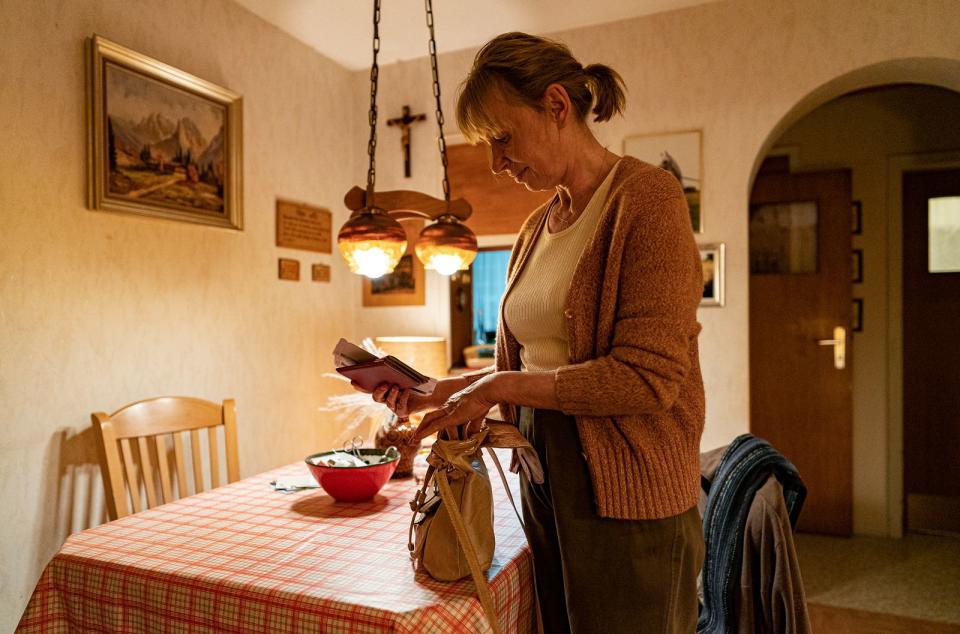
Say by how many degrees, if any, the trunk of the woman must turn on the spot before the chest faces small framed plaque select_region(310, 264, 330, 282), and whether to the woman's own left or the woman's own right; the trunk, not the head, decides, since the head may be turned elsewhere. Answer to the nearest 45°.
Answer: approximately 90° to the woman's own right

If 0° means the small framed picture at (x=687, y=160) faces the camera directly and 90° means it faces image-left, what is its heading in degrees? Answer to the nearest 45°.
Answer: approximately 0°

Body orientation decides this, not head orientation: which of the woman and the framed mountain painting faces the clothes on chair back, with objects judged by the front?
the framed mountain painting

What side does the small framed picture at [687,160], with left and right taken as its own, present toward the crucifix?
right

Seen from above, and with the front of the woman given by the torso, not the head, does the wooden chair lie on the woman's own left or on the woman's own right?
on the woman's own right

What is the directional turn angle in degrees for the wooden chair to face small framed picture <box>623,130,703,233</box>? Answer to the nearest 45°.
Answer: approximately 45° to its left

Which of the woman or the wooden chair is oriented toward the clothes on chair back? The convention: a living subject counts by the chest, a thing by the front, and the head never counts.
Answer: the wooden chair

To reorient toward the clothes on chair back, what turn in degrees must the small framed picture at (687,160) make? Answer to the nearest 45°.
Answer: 0° — it already faces it

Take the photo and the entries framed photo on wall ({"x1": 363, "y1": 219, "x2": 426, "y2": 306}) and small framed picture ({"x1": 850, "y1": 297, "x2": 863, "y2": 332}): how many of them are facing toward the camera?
2

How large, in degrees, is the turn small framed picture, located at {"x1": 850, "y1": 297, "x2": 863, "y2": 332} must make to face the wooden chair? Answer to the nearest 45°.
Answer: approximately 45° to its right
